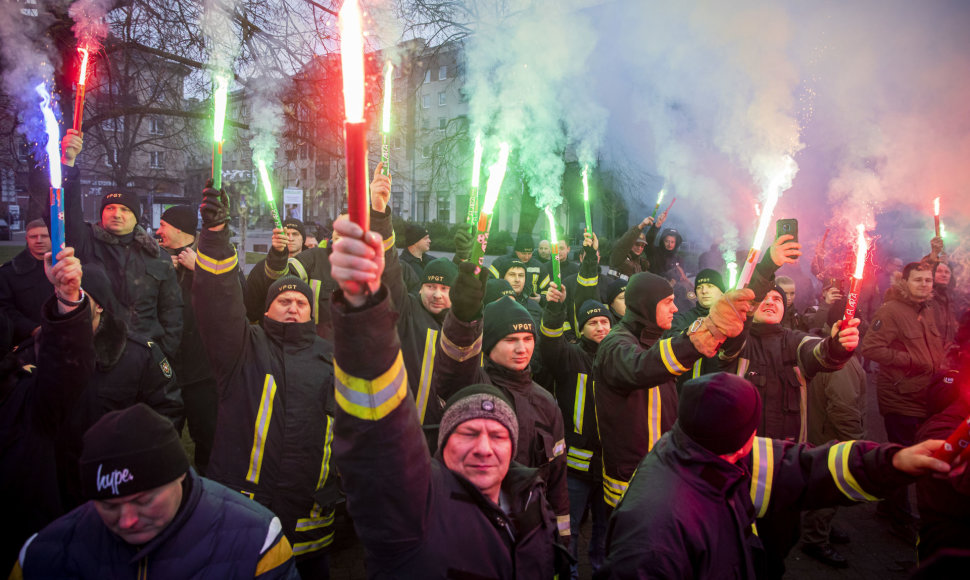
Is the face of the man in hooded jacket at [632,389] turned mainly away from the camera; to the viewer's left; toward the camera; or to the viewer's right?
to the viewer's right

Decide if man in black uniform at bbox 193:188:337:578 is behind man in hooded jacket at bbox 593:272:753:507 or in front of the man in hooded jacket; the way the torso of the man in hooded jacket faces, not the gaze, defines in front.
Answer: behind

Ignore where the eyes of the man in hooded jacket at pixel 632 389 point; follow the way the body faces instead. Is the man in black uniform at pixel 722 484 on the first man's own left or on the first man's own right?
on the first man's own right

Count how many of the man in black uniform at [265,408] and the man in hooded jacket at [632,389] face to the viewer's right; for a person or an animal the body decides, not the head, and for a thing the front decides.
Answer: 1

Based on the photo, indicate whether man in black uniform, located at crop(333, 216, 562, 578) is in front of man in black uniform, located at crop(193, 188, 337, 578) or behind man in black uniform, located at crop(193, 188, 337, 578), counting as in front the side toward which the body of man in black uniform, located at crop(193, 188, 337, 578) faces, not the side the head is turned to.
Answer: in front

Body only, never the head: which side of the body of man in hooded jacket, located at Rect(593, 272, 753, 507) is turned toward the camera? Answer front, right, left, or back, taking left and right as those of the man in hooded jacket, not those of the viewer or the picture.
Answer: right

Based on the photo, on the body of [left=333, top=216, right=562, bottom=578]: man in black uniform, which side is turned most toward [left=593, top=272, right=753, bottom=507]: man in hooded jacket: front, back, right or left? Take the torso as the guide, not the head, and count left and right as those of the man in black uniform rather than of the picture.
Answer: left

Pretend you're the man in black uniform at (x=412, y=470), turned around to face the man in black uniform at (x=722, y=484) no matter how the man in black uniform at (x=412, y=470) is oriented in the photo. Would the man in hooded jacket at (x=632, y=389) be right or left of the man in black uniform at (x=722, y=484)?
left

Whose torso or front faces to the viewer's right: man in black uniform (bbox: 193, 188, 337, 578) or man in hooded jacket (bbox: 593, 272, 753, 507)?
the man in hooded jacket
